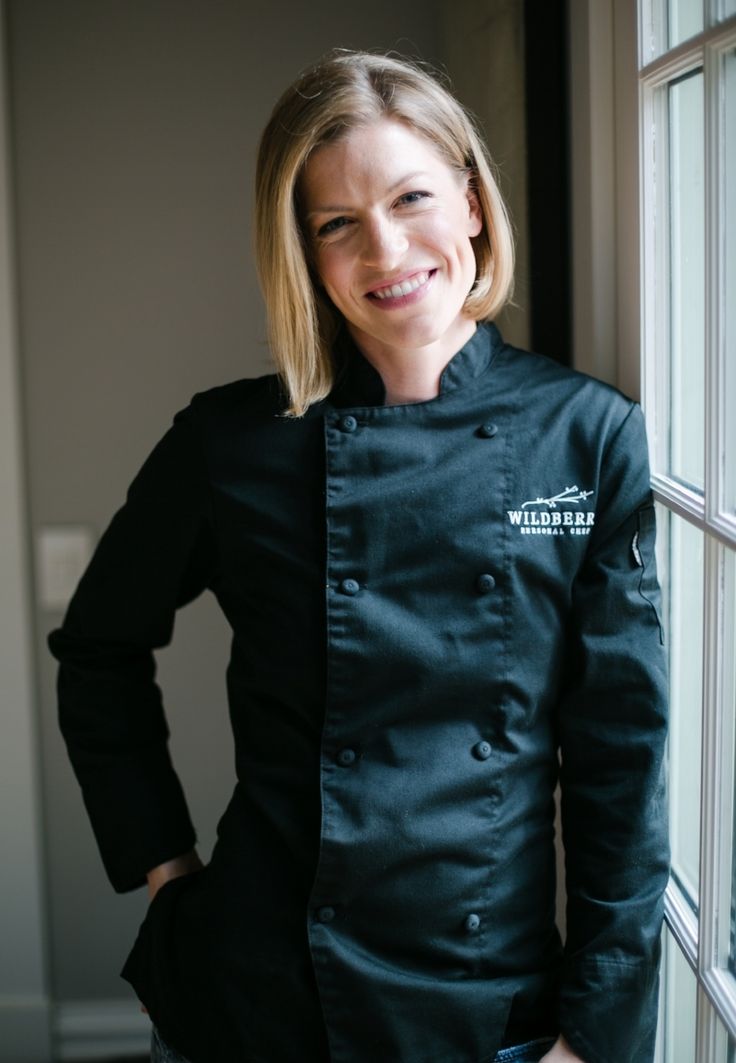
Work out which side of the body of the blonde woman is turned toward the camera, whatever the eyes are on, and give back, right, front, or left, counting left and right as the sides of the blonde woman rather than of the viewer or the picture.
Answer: front
